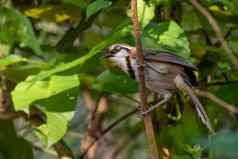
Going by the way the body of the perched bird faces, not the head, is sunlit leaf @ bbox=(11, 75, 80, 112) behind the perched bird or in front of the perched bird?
in front

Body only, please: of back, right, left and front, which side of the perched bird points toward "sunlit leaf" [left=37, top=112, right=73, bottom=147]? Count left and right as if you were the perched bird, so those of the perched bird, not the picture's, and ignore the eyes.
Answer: front

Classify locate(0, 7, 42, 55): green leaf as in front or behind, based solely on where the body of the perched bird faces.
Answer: in front

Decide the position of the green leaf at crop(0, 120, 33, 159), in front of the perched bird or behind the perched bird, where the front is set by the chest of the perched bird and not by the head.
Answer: in front

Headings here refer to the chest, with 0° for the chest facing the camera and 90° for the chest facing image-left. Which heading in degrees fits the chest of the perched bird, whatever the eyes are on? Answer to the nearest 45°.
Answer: approximately 90°
